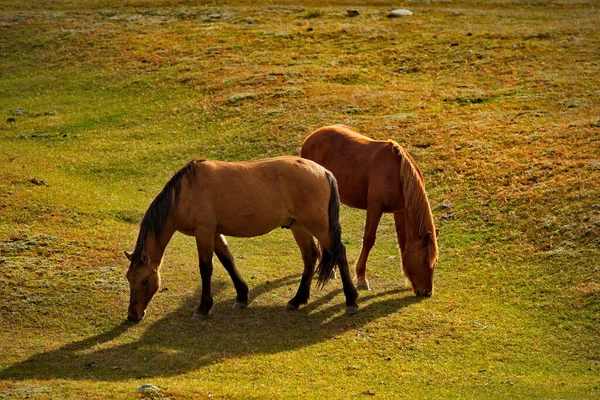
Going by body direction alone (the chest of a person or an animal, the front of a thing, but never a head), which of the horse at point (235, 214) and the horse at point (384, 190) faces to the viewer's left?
the horse at point (235, 214)

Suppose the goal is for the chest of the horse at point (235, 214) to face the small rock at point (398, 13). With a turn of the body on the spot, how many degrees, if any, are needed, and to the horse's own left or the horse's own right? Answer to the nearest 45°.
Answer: approximately 90° to the horse's own right

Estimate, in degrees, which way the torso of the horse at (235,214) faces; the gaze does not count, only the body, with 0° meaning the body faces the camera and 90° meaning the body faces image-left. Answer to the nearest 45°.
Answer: approximately 90°

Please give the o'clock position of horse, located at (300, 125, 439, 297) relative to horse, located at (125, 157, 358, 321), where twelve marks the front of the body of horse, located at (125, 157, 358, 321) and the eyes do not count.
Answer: horse, located at (300, 125, 439, 297) is roughly at 5 o'clock from horse, located at (125, 157, 358, 321).

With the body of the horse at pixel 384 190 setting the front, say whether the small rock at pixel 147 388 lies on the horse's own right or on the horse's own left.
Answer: on the horse's own right

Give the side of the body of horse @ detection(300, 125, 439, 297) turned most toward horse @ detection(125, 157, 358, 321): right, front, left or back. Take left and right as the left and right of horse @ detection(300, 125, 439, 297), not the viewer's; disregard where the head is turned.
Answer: right

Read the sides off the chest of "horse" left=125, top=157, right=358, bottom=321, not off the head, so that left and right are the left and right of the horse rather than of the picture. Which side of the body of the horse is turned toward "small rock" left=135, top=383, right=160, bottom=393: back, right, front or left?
left

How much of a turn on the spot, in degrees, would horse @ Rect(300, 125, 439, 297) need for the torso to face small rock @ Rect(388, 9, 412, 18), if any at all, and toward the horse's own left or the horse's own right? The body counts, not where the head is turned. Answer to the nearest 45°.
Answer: approximately 135° to the horse's own left

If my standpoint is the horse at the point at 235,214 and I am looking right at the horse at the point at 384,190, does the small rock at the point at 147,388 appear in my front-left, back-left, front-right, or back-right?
back-right

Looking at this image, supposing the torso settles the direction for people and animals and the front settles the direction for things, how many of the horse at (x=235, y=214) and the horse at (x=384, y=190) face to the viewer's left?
1
